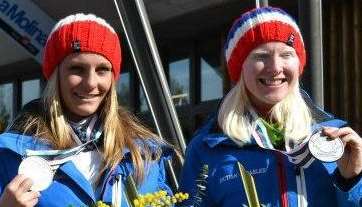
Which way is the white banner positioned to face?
toward the camera

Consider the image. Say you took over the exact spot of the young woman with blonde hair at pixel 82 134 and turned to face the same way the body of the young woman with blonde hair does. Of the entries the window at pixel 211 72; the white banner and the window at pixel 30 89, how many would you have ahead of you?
0

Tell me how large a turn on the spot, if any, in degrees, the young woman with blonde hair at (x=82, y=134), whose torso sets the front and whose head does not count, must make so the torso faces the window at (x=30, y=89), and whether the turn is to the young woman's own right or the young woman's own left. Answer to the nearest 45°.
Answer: approximately 180°

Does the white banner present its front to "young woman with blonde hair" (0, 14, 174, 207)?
yes

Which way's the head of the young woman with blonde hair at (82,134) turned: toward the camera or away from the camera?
toward the camera

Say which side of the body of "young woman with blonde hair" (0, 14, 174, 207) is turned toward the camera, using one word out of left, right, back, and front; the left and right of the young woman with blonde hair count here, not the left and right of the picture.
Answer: front

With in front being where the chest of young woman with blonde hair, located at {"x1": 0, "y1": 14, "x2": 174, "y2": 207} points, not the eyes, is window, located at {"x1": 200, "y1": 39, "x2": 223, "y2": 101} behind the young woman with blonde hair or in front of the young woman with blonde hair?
behind

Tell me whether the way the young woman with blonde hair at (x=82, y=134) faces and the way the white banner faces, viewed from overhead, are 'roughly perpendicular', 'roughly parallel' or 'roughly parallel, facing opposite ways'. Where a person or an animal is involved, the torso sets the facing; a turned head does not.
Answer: roughly parallel

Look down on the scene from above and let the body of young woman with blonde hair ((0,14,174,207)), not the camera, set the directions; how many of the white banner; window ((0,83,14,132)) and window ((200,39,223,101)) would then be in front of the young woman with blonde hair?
0

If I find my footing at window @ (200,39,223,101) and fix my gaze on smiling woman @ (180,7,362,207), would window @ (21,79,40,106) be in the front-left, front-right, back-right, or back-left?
back-right

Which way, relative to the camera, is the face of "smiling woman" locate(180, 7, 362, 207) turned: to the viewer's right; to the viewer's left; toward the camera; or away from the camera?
toward the camera

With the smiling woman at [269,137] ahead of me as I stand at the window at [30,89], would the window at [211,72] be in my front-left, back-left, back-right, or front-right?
front-left

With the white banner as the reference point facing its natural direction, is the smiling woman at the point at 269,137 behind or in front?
in front

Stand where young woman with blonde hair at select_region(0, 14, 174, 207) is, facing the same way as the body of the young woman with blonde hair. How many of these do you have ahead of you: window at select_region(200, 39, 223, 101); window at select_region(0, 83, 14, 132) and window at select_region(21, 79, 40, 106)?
0

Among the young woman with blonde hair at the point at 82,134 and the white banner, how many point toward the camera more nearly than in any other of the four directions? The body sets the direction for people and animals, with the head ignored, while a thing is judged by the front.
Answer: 2
